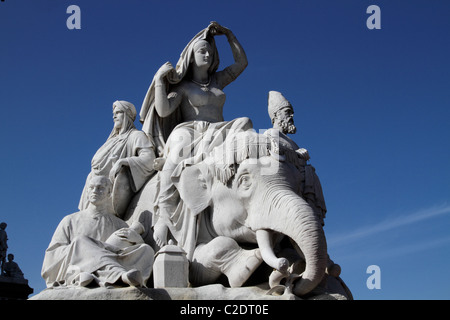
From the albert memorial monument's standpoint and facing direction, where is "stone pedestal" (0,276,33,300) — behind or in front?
behind

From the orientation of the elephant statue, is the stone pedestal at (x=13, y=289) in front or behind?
behind

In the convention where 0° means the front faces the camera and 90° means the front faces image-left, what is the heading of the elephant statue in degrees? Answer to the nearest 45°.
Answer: approximately 315°
